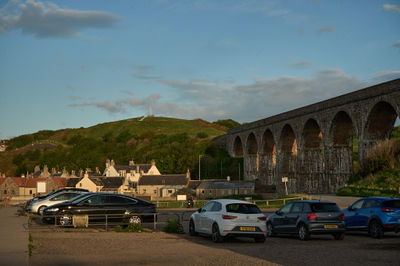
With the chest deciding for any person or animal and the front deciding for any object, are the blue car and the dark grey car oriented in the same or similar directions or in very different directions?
same or similar directions

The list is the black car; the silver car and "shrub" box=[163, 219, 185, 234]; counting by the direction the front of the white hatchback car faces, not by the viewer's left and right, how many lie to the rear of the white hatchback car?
0

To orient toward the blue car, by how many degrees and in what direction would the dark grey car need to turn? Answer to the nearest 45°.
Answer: approximately 90° to its right

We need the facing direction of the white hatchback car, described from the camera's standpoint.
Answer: facing away from the viewer and to the left of the viewer

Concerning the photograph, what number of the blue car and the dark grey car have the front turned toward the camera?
0

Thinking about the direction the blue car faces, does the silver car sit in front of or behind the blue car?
in front

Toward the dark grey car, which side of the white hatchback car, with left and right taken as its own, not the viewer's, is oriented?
right

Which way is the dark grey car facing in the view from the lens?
facing away from the viewer and to the left of the viewer

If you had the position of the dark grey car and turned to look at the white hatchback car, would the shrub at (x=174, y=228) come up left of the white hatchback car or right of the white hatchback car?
right
